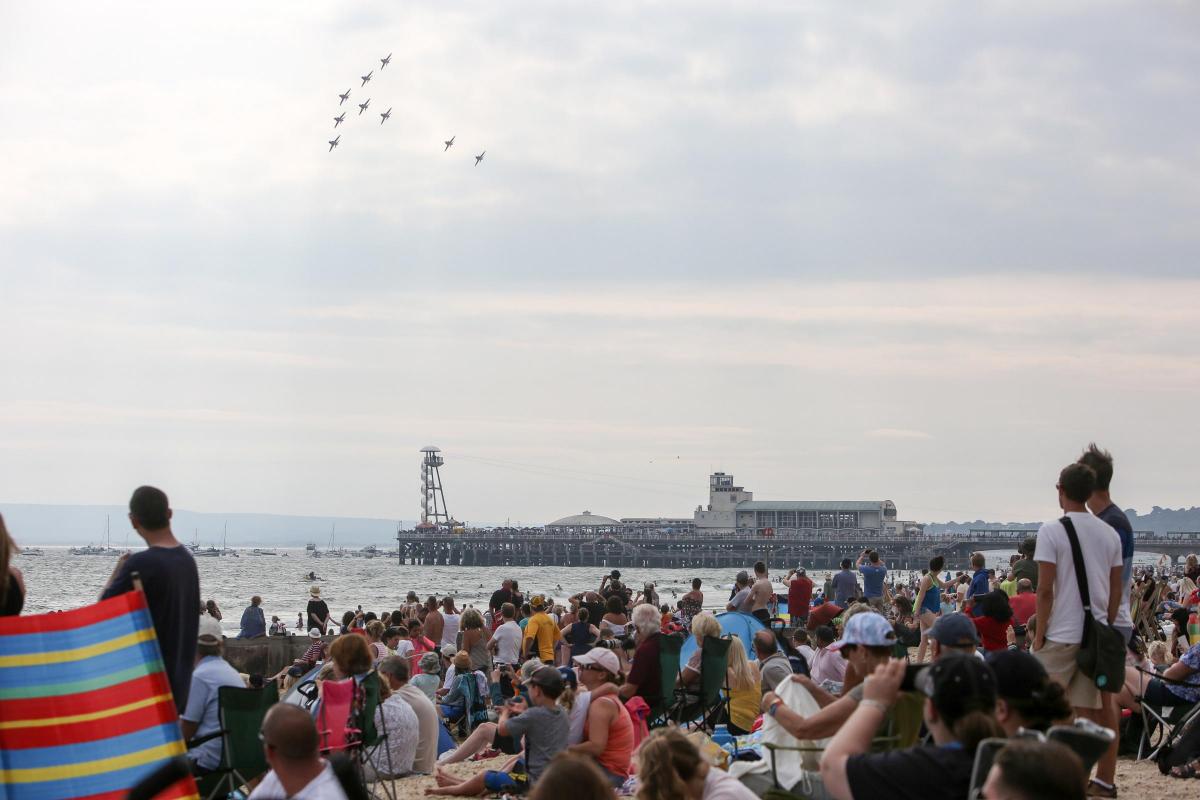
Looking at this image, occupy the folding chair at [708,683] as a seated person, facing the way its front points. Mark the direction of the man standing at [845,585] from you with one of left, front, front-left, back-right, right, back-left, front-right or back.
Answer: front-right

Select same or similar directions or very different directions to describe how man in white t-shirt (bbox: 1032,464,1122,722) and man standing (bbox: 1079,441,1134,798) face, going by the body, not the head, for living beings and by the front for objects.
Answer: same or similar directions

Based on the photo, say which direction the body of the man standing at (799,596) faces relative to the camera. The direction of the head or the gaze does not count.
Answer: away from the camera

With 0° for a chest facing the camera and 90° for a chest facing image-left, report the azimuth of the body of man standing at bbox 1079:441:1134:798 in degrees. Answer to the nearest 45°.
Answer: approximately 135°

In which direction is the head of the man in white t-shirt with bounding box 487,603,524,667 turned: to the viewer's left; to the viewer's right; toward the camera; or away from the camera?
away from the camera

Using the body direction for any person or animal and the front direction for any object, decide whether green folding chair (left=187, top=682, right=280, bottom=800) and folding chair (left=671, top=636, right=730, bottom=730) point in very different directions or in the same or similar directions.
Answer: same or similar directions

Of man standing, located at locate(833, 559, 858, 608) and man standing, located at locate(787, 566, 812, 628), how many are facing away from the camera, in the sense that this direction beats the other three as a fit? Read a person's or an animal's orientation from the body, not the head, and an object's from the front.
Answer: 2

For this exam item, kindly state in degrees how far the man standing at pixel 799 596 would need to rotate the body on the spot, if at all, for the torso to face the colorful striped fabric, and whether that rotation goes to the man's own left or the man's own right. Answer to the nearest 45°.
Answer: approximately 180°

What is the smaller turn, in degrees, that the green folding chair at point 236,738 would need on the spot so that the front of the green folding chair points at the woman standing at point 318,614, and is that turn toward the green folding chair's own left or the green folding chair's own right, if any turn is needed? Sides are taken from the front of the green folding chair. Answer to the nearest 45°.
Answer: approximately 45° to the green folding chair's own right

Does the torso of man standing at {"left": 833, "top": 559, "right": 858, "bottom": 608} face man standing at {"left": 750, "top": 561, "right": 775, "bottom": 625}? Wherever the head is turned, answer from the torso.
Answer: no

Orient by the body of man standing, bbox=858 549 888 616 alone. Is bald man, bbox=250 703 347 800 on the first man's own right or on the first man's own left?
on the first man's own left

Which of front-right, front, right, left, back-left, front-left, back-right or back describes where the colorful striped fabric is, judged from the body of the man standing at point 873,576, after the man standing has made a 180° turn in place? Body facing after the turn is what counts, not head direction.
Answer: front-right

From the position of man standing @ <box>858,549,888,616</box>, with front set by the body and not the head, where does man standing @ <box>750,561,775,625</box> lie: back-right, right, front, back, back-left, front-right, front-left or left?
back-left

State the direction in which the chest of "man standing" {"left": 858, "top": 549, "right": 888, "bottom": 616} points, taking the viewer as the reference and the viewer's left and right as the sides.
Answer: facing away from the viewer and to the left of the viewer

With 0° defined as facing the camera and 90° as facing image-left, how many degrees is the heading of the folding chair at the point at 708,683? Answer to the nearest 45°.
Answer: approximately 135°
